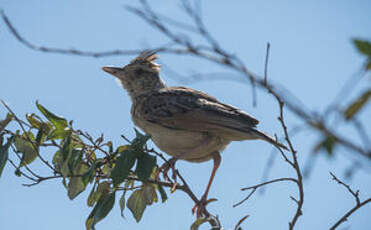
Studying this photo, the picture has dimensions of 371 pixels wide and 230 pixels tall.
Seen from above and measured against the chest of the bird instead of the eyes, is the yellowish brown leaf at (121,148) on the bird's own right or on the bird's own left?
on the bird's own left

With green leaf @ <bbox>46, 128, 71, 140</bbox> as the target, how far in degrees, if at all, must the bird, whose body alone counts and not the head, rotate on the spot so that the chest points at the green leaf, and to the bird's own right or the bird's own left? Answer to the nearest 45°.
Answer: approximately 45° to the bird's own left

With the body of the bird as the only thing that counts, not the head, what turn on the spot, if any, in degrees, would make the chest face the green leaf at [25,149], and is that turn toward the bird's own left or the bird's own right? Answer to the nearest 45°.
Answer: approximately 45° to the bird's own left

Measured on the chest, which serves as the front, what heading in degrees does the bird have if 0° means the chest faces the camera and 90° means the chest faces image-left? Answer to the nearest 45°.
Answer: approximately 90°

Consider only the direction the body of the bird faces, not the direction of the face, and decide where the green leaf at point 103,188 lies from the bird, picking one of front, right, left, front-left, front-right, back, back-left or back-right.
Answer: front-left
